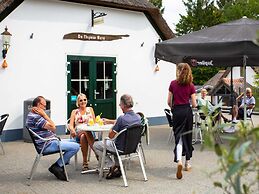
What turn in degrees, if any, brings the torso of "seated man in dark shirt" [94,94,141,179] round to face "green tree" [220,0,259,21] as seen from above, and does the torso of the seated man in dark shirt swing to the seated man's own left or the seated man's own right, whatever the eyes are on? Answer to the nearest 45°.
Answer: approximately 45° to the seated man's own right

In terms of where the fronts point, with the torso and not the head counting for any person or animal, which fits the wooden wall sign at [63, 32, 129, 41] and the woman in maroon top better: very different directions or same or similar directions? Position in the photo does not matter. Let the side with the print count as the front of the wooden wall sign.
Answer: very different directions

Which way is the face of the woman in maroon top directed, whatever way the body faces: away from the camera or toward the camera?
away from the camera

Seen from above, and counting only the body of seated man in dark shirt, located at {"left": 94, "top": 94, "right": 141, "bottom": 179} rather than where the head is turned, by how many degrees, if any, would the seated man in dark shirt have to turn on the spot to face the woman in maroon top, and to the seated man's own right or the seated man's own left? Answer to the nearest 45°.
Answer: approximately 90° to the seated man's own right

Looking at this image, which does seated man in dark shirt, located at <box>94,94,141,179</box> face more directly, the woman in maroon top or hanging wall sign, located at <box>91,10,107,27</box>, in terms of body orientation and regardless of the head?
the hanging wall sign

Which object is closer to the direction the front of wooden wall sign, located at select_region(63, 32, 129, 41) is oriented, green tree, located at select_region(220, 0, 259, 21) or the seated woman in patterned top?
the seated woman in patterned top

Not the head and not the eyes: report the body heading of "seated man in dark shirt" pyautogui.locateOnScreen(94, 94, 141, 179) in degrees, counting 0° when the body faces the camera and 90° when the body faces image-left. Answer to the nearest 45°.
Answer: approximately 135°

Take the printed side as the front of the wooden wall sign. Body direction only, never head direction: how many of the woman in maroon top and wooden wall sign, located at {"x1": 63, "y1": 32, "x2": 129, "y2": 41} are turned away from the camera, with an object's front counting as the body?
1

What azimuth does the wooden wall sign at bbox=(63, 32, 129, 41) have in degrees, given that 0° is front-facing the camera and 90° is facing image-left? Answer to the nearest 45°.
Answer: approximately 0°

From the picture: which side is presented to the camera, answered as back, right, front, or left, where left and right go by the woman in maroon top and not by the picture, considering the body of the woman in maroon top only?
back
